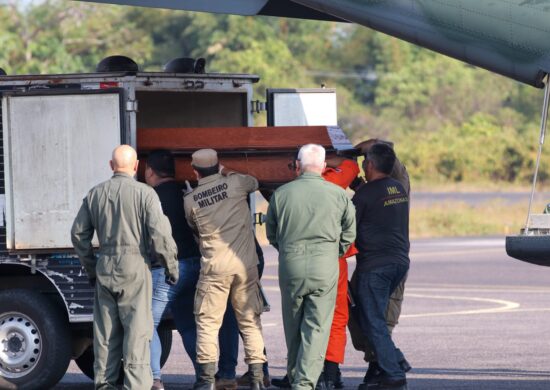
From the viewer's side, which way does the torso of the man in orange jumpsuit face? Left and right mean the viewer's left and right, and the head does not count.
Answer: facing to the left of the viewer

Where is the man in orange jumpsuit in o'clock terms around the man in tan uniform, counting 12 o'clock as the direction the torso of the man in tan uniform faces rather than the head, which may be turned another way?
The man in orange jumpsuit is roughly at 3 o'clock from the man in tan uniform.

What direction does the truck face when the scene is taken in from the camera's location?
facing away from the viewer and to the left of the viewer

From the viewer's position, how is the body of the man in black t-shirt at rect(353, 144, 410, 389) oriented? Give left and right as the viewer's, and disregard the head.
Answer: facing away from the viewer and to the left of the viewer

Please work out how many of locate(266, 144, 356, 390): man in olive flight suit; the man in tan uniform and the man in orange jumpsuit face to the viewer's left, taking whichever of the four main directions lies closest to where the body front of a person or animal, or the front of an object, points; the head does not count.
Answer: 1

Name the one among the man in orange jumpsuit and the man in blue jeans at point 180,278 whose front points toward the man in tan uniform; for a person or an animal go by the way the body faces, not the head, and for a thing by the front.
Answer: the man in orange jumpsuit

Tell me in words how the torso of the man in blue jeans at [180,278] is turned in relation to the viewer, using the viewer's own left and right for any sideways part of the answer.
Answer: facing away from the viewer and to the left of the viewer

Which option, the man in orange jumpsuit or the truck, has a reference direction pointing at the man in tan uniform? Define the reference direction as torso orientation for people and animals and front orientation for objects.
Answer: the man in orange jumpsuit

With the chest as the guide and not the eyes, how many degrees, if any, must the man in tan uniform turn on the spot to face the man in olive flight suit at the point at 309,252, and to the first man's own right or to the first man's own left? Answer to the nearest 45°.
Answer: approximately 135° to the first man's own right

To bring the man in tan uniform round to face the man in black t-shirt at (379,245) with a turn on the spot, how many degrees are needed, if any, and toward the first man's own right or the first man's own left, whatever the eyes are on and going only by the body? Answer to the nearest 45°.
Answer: approximately 90° to the first man's own right

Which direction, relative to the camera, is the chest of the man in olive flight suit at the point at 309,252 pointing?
away from the camera

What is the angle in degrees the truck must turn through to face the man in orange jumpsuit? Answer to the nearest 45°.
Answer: approximately 135° to its right

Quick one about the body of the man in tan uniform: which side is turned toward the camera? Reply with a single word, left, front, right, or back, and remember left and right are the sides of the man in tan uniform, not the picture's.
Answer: back
